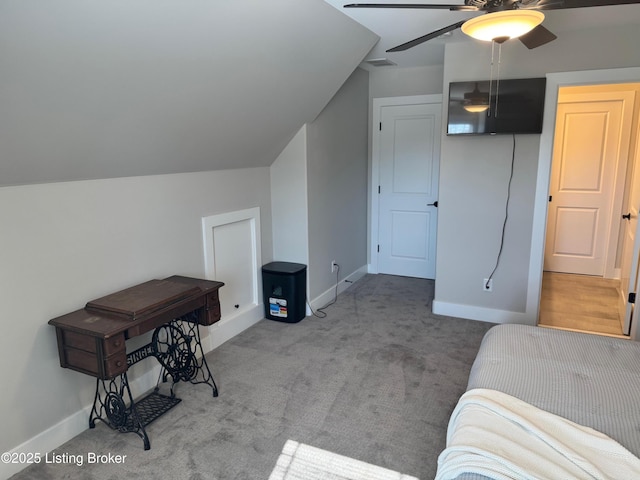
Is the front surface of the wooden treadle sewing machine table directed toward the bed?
yes

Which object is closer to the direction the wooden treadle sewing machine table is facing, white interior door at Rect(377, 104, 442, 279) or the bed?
the bed

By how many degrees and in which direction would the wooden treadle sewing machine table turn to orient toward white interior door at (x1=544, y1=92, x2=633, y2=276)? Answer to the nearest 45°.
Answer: approximately 45° to its left

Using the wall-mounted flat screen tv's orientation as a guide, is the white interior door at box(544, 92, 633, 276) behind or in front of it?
behind

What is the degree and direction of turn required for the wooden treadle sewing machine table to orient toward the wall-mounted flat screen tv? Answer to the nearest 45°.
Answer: approximately 45° to its left

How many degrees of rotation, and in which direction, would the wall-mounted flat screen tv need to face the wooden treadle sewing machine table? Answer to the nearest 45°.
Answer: approximately 45° to its right

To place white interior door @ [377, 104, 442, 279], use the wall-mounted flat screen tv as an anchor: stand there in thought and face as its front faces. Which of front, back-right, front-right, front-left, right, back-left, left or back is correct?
back-right

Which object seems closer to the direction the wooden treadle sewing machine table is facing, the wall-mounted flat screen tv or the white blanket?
the white blanket

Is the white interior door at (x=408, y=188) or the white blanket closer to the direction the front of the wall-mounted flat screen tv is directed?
the white blanket

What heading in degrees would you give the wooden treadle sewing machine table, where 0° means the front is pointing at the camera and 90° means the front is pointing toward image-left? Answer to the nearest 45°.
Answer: approximately 315°
